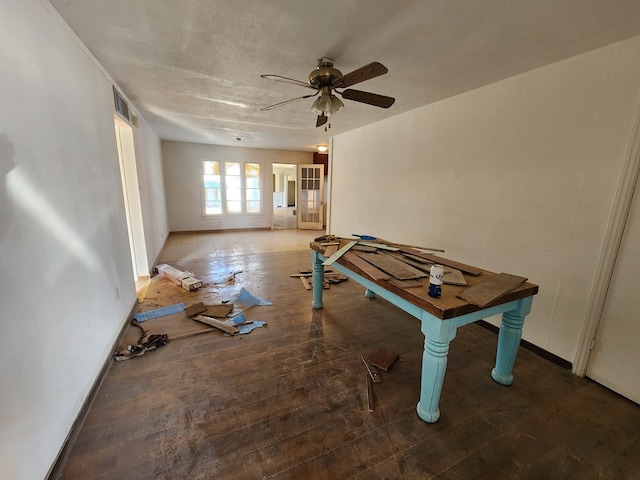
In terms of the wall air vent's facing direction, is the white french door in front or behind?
in front

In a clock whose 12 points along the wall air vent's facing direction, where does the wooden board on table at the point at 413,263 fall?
The wooden board on table is roughly at 2 o'clock from the wall air vent.

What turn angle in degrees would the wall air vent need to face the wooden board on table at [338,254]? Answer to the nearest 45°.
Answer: approximately 45° to its right

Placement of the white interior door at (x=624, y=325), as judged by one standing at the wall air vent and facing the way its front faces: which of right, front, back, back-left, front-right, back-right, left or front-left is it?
front-right

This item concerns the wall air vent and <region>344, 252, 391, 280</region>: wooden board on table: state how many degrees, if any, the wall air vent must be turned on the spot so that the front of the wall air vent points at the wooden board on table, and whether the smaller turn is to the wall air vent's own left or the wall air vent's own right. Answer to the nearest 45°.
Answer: approximately 45° to the wall air vent's own right

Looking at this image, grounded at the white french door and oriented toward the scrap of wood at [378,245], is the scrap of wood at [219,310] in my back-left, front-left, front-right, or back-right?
front-right

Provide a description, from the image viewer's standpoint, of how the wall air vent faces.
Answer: facing to the right of the viewer

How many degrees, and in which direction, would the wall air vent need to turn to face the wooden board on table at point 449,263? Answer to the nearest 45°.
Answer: approximately 45° to its right

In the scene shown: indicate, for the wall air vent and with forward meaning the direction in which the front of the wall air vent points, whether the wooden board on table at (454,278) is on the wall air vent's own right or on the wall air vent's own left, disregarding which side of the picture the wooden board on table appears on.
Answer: on the wall air vent's own right
